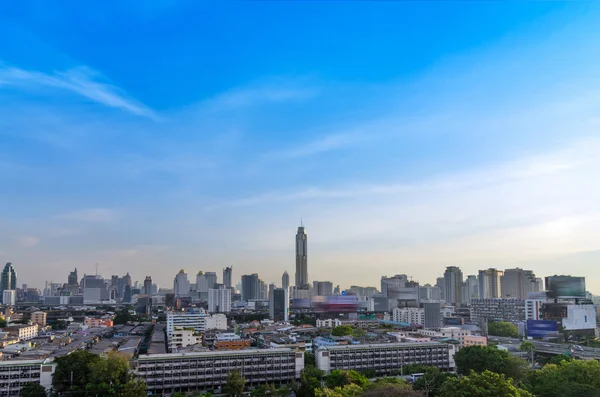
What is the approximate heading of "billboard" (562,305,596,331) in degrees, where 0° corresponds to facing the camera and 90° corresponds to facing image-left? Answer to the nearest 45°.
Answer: approximately 0°

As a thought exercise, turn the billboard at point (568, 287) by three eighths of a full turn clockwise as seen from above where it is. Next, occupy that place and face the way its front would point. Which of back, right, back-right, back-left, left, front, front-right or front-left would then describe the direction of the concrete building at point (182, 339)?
left

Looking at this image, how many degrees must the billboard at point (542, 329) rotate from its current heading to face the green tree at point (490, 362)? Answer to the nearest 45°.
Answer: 0° — it already faces it

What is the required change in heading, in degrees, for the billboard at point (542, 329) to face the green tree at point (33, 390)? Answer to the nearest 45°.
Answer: approximately 45° to its right

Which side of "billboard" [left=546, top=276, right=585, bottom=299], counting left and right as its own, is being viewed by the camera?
front

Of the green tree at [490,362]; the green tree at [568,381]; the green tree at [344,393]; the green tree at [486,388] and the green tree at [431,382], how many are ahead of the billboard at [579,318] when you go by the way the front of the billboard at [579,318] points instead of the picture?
5

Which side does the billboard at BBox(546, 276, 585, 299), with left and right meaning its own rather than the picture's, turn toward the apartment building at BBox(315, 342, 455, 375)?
front

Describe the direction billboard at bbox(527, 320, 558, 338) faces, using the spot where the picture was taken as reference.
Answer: facing the viewer

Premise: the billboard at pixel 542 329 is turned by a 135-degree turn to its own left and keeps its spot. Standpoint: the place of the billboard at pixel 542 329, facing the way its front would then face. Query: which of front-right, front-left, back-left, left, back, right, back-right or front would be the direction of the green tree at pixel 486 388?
back-right

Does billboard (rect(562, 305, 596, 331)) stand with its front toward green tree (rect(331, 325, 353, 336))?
no

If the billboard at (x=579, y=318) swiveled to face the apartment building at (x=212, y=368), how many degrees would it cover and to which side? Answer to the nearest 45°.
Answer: approximately 45° to its right

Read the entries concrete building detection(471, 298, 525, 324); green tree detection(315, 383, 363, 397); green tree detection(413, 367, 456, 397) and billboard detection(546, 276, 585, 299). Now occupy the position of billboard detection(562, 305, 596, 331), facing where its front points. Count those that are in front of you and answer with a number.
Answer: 2

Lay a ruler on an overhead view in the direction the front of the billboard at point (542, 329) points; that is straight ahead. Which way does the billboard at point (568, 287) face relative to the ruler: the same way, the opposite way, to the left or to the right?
the same way

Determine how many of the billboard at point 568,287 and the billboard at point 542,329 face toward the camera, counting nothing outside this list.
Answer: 2

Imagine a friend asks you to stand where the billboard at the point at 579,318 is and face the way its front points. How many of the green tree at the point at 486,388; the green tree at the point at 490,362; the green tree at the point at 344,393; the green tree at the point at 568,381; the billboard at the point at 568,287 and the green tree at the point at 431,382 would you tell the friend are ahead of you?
5

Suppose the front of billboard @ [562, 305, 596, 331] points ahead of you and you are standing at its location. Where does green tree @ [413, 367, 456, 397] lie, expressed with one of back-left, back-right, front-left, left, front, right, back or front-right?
front
